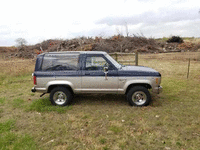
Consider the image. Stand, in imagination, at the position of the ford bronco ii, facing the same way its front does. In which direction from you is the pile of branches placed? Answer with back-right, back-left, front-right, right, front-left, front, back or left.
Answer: left

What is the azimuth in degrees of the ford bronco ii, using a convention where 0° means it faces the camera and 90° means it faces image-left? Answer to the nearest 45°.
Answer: approximately 270°
